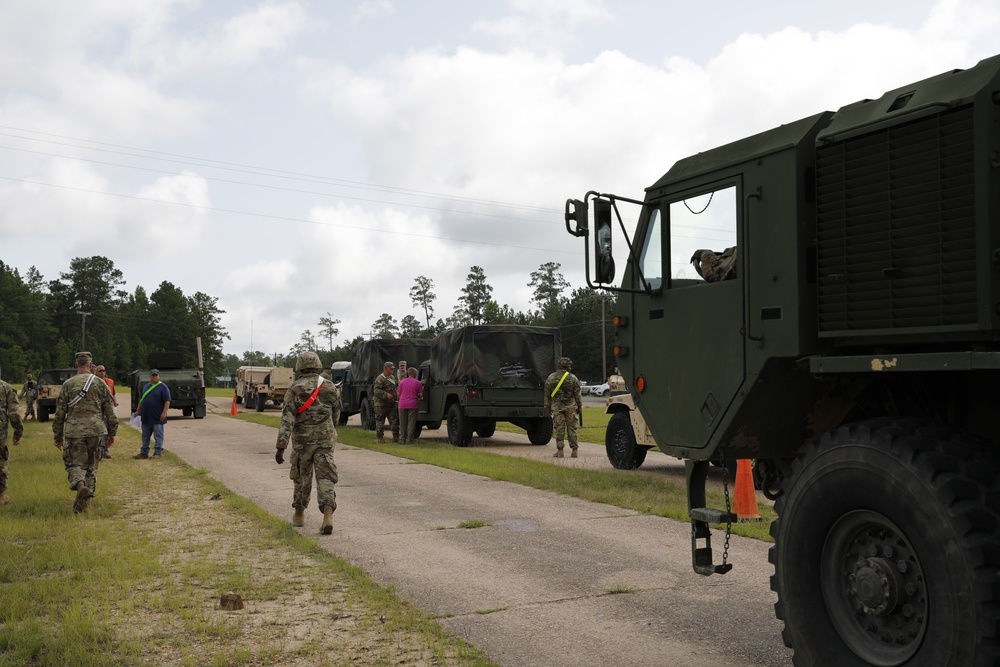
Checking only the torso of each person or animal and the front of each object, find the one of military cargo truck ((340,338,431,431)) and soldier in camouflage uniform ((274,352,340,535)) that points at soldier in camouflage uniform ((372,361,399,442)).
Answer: soldier in camouflage uniform ((274,352,340,535))

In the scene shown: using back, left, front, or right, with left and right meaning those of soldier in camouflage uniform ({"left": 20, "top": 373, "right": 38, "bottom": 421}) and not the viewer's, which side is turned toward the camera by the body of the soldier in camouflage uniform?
front

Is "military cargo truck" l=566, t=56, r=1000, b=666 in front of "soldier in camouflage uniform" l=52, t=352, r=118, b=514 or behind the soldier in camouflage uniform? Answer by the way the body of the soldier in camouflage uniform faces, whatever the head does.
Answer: behind

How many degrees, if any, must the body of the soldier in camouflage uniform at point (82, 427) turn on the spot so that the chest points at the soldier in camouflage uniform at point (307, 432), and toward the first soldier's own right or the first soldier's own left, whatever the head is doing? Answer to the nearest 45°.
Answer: approximately 135° to the first soldier's own right

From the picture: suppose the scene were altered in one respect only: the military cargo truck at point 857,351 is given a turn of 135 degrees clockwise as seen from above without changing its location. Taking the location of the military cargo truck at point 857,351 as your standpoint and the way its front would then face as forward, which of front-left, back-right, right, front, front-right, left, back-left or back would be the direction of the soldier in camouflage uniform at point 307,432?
back-left

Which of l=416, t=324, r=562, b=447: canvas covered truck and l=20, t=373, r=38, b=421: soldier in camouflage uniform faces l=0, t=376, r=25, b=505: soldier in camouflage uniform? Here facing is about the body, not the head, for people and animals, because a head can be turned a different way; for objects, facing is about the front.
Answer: l=20, t=373, r=38, b=421: soldier in camouflage uniform

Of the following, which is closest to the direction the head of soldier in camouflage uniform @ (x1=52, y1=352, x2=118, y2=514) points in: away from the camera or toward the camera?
away from the camera

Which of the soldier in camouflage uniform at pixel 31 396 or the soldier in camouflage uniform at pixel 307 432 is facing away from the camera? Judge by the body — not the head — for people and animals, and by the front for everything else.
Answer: the soldier in camouflage uniform at pixel 307 432

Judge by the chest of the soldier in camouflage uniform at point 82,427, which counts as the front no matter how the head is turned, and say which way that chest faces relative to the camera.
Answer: away from the camera

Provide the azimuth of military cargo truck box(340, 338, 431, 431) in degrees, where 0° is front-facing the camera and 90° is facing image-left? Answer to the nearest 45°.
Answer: approximately 135°

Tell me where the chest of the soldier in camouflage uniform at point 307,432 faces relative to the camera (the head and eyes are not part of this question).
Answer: away from the camera

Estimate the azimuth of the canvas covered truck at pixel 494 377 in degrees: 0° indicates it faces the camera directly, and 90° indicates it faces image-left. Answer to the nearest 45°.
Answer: approximately 135°

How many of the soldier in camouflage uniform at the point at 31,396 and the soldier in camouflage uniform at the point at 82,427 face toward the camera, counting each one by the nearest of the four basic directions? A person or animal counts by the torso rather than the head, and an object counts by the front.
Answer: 1

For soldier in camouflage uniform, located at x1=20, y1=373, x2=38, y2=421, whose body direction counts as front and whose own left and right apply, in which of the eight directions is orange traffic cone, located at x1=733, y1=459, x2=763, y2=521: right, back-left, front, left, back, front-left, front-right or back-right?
front

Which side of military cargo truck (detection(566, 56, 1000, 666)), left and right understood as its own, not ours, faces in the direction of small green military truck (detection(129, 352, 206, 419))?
front
